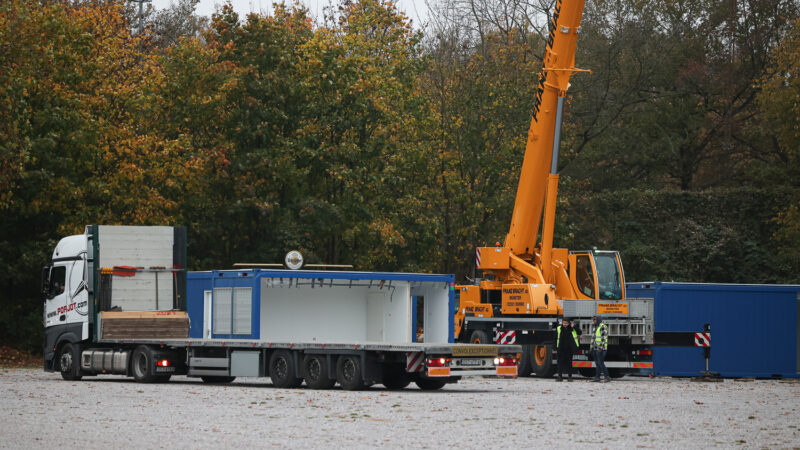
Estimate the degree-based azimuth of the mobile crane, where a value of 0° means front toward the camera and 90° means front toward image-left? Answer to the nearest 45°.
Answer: approximately 315°

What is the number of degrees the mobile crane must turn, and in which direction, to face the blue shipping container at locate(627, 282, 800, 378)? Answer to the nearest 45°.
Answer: approximately 45° to its left
